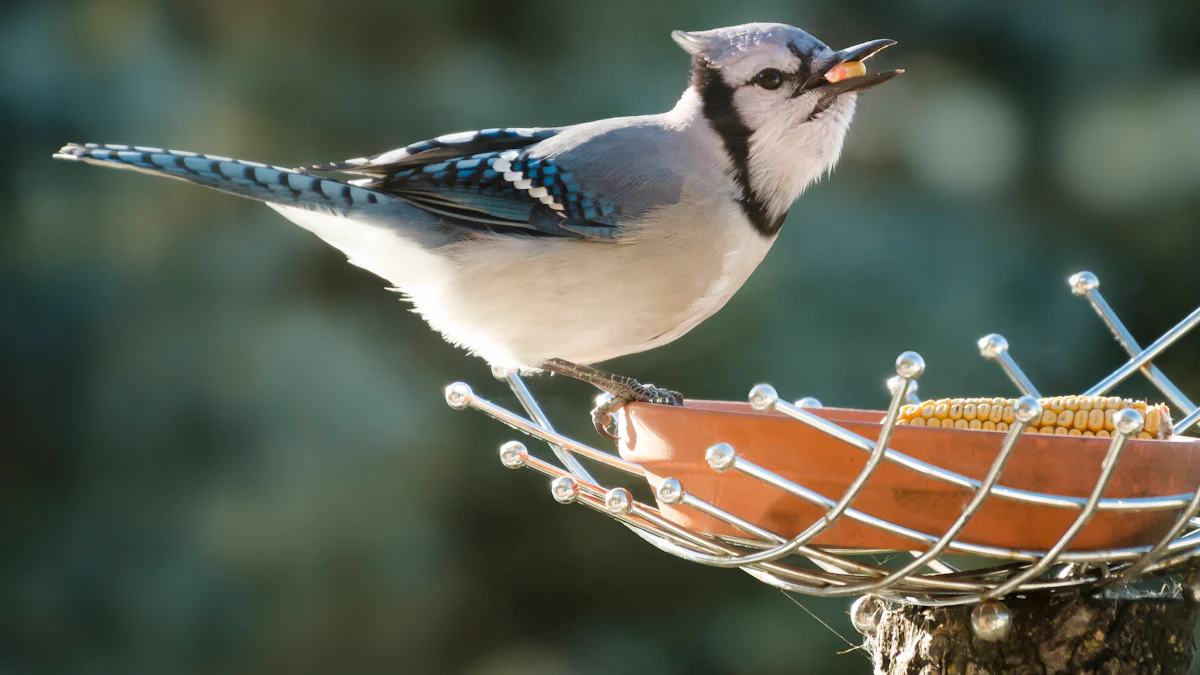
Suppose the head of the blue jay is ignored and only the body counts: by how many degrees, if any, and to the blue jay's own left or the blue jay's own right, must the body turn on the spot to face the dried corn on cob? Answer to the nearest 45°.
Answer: approximately 45° to the blue jay's own right

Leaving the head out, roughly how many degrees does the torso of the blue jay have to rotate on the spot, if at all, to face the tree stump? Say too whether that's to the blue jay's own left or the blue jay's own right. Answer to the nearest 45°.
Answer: approximately 45° to the blue jay's own right

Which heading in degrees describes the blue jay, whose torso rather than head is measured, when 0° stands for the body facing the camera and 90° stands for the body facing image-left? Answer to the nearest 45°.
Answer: approximately 270°
